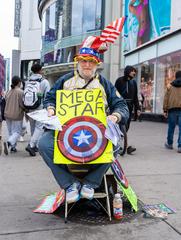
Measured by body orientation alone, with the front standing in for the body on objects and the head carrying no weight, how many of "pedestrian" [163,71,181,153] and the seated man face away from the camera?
1

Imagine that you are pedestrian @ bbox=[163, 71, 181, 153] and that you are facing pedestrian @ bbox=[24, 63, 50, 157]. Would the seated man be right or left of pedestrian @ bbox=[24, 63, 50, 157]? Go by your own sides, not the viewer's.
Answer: left

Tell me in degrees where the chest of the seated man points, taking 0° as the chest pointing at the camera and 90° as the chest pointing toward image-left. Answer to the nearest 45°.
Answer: approximately 0°

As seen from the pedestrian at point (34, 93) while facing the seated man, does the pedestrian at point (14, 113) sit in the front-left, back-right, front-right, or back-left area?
back-right

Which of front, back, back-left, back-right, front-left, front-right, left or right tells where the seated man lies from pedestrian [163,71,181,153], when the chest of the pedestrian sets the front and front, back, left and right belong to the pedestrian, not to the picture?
back

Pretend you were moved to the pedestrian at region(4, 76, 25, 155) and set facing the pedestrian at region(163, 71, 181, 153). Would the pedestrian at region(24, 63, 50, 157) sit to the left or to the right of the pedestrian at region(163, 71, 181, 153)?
right

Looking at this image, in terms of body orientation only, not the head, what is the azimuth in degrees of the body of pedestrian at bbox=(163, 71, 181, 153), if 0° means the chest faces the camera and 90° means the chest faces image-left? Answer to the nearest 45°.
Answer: approximately 180°

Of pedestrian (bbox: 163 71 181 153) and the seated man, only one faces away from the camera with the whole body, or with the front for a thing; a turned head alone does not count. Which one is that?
the pedestrian
